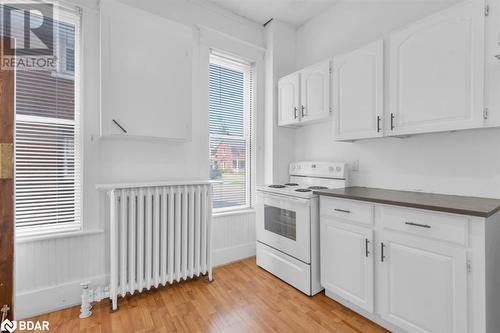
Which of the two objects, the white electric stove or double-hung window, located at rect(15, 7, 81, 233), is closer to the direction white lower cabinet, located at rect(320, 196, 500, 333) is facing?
the double-hung window

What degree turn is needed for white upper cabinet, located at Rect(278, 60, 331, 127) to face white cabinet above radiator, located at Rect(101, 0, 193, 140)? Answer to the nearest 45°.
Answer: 0° — it already faces it

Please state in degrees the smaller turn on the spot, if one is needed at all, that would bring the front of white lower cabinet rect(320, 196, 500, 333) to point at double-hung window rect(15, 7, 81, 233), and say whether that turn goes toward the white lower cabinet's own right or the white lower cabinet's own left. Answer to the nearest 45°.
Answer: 0° — it already faces it

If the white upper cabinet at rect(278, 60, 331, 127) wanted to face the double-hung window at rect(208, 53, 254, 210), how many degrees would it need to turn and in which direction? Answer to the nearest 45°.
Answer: approximately 45° to its right

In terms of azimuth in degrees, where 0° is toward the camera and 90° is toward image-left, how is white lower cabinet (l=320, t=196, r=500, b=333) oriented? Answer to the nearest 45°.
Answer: approximately 45°
